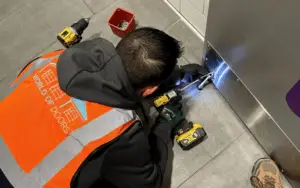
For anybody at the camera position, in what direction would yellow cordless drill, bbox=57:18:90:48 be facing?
facing away from the viewer and to the right of the viewer
